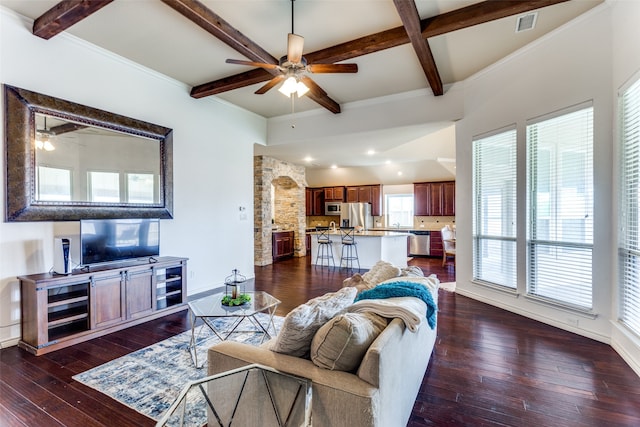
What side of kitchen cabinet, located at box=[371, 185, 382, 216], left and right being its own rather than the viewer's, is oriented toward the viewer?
front

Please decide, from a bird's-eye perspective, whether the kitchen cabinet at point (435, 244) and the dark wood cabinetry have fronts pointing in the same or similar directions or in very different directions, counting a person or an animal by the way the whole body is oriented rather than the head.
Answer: same or similar directions

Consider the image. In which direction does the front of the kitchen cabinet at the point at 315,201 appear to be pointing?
toward the camera

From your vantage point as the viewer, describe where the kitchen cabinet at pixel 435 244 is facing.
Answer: facing the viewer

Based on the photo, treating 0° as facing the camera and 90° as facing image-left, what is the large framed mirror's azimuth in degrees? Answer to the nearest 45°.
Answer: approximately 315°

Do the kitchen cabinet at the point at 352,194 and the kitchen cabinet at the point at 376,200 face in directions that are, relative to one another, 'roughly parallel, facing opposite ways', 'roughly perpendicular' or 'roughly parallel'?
roughly parallel

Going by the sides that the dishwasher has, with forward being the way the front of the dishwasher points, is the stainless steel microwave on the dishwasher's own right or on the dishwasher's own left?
on the dishwasher's own right

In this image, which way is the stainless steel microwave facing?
toward the camera

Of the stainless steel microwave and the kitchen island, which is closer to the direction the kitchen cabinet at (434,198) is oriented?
the kitchen island

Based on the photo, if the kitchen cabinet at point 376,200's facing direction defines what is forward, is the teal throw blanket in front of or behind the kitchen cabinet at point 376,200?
in front

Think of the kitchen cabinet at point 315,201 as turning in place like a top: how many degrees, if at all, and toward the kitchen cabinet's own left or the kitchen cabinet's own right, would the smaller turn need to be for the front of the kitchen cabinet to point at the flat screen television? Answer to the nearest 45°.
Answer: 0° — it already faces it

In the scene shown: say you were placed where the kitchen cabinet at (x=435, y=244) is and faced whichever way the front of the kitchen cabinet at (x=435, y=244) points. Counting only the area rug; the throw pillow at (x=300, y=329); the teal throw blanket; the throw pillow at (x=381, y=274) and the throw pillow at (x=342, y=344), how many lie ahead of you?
5

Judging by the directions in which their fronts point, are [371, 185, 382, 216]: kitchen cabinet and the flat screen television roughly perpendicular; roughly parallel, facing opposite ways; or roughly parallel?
roughly perpendicular

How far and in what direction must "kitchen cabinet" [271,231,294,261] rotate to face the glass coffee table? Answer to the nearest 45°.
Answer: approximately 45° to its right

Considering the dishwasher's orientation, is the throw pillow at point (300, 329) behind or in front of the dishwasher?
in front
